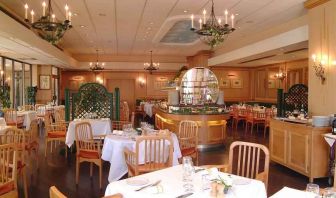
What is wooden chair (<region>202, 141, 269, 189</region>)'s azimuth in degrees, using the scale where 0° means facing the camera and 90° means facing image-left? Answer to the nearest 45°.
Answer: approximately 45°

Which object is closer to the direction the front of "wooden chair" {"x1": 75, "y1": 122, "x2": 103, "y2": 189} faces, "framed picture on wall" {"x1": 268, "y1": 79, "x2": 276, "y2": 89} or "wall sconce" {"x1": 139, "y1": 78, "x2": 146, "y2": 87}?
the framed picture on wall

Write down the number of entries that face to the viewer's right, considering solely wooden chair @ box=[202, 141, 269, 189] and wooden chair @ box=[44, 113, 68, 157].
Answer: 1

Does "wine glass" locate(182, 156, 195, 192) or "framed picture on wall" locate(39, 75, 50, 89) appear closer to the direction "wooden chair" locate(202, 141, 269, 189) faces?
the wine glass

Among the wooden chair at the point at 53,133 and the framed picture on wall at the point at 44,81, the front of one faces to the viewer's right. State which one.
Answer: the wooden chair

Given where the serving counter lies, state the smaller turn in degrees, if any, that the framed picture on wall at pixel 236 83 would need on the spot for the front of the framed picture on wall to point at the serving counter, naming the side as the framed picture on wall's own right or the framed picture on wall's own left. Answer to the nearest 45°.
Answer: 0° — it already faces it

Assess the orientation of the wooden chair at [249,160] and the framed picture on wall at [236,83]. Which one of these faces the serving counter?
the framed picture on wall

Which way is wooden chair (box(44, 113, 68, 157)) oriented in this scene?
to the viewer's right

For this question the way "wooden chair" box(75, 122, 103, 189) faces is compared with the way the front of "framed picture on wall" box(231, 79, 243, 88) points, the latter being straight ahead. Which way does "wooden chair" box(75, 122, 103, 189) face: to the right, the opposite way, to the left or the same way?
to the left

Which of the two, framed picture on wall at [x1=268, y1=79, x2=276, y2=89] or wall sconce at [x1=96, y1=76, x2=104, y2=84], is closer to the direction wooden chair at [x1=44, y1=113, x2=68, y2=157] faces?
the framed picture on wall

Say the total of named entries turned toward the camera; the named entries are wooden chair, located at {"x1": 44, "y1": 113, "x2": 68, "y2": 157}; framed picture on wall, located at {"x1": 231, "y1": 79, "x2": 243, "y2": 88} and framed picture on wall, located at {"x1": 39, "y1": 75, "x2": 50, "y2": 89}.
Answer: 2
